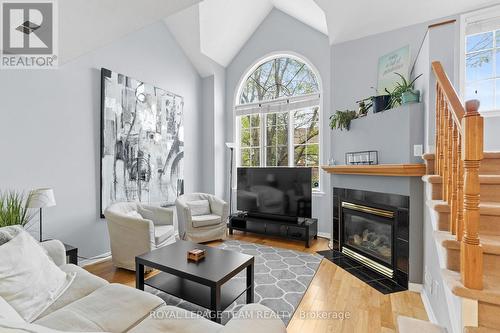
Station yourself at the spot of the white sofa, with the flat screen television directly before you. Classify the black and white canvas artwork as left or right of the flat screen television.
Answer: left

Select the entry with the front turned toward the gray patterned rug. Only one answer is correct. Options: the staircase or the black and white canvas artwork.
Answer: the black and white canvas artwork

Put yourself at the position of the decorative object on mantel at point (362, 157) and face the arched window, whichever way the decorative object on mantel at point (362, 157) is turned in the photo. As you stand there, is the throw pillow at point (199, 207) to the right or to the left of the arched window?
left

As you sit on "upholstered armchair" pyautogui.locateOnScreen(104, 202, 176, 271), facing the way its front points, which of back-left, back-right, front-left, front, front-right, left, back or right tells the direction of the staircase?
front

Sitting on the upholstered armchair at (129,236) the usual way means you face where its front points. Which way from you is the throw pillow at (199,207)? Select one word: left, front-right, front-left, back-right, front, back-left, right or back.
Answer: left

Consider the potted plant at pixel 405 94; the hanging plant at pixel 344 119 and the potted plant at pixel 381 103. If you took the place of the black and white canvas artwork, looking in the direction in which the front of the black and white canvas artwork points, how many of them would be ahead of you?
3

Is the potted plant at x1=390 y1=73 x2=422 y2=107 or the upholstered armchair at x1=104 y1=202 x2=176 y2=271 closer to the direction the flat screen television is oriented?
the upholstered armchair

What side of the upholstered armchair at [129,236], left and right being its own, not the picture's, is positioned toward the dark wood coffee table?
front

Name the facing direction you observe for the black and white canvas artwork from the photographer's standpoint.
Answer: facing the viewer and to the right of the viewer

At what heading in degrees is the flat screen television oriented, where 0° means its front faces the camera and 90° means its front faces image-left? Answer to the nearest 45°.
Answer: approximately 45°

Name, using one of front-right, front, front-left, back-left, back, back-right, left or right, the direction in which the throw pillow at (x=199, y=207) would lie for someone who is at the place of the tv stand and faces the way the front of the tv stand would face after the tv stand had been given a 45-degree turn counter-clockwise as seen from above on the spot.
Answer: right

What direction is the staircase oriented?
toward the camera

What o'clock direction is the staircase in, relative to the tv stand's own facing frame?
The staircase is roughly at 10 o'clock from the tv stand.

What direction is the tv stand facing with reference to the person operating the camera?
facing the viewer and to the left of the viewer
